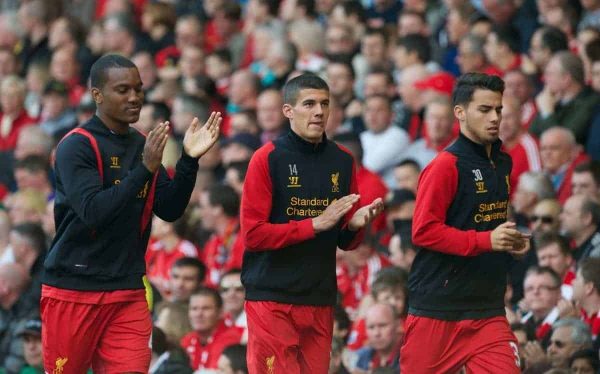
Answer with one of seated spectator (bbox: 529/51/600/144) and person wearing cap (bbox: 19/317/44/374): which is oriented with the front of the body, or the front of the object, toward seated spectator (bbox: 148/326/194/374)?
seated spectator (bbox: 529/51/600/144)

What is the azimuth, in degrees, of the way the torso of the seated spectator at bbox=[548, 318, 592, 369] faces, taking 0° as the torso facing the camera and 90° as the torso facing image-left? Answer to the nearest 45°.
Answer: approximately 45°

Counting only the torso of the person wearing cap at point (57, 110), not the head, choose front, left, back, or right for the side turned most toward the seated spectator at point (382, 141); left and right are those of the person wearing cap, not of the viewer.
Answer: left

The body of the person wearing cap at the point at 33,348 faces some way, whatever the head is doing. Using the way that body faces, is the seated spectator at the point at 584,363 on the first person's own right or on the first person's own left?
on the first person's own left

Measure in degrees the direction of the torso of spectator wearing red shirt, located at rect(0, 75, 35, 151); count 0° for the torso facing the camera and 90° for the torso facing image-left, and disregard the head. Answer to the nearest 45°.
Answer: approximately 45°

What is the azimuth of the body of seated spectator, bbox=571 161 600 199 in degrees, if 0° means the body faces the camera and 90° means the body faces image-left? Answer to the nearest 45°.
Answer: approximately 45°

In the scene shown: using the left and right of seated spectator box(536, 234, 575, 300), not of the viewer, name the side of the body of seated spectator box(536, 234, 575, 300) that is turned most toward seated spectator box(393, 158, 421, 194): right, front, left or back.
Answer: right

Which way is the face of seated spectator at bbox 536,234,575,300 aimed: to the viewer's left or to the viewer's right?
to the viewer's left
